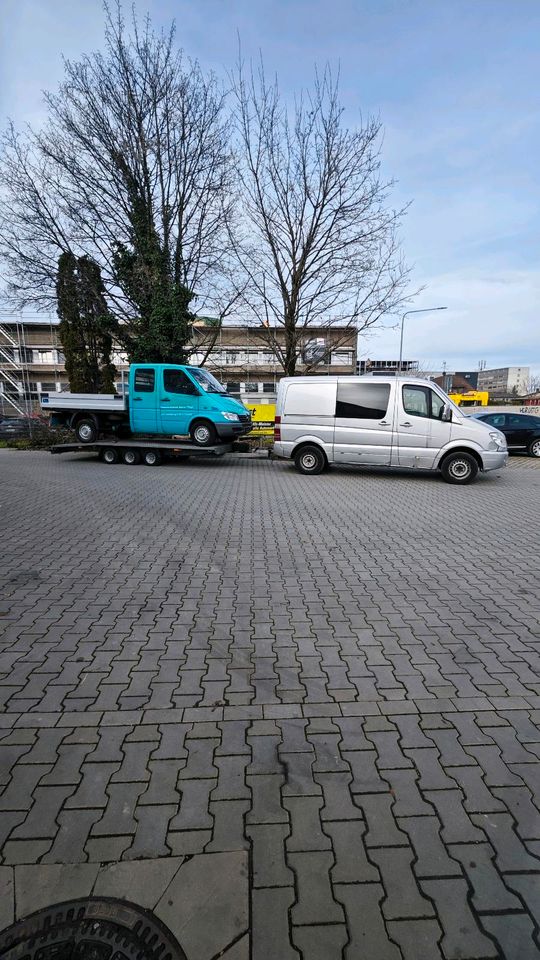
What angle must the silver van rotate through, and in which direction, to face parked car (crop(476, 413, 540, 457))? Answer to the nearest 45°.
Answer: approximately 45° to its left

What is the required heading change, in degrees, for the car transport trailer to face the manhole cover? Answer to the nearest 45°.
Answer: approximately 90° to its right

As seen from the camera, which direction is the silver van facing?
to the viewer's right

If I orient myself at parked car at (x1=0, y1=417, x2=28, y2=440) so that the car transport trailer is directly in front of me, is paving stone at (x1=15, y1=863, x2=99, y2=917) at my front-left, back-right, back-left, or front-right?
front-right

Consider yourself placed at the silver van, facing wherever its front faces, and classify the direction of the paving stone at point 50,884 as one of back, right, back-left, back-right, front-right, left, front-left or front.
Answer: right

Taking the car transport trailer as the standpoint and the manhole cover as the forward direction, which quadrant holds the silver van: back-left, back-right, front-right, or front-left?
front-left

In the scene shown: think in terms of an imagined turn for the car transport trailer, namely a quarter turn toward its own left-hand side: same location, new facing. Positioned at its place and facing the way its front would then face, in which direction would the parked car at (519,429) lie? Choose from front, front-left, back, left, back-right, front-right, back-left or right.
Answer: right

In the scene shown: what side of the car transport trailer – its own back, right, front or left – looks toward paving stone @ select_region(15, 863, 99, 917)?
right

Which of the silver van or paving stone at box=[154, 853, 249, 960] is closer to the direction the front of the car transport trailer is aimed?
the silver van

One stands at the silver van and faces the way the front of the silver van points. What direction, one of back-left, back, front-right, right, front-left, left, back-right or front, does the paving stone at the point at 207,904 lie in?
right

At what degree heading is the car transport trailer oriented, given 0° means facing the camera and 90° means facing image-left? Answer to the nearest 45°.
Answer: approximately 270°

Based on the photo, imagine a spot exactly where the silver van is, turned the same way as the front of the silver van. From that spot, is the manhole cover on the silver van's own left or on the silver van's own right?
on the silver van's own right

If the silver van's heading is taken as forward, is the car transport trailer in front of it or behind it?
behind

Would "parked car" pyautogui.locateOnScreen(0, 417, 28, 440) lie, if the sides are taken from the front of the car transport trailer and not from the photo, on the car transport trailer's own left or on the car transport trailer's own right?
on the car transport trailer's own left

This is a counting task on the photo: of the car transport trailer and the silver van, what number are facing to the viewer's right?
2

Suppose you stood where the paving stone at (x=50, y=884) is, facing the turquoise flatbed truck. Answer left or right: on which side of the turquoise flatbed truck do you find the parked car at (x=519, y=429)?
right

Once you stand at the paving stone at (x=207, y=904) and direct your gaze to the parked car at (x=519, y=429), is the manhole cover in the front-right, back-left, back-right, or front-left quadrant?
back-left
